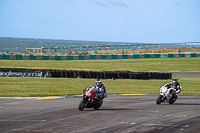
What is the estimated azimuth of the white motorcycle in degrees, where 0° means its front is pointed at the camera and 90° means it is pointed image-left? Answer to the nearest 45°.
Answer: approximately 45°

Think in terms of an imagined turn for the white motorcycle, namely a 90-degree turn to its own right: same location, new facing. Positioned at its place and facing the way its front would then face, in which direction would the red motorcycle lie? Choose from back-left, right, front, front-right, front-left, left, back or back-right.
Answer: left

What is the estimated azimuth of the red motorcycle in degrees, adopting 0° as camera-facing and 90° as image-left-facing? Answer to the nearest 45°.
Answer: approximately 45°
